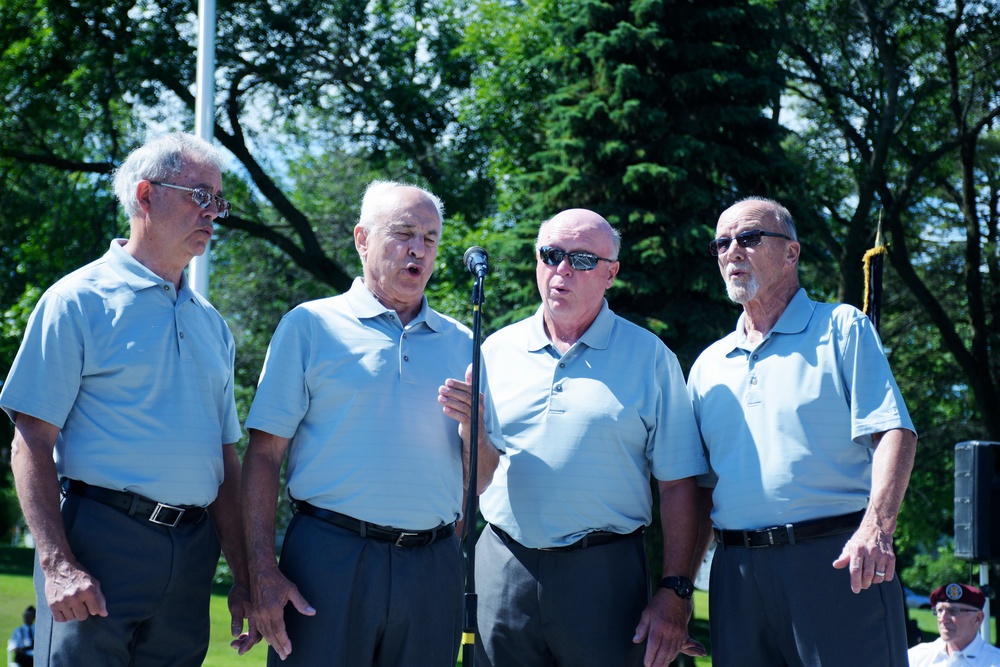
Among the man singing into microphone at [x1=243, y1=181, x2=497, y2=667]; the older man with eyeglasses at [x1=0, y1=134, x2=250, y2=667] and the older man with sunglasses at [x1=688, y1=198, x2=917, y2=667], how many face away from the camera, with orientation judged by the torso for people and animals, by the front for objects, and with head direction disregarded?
0

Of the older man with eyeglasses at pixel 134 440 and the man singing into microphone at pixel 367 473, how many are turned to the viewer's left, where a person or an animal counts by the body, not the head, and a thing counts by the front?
0

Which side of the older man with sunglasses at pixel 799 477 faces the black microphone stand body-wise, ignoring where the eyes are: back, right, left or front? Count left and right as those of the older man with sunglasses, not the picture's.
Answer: front

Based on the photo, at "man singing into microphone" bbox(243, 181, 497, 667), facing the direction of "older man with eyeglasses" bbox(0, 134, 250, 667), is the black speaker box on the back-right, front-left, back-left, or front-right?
back-right

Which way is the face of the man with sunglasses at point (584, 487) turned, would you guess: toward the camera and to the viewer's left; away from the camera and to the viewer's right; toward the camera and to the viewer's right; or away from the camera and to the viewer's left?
toward the camera and to the viewer's left

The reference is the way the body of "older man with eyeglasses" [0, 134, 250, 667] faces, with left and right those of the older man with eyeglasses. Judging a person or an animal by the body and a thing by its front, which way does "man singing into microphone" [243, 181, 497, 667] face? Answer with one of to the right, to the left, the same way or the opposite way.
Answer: the same way

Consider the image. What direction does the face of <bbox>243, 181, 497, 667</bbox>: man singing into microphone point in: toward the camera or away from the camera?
toward the camera

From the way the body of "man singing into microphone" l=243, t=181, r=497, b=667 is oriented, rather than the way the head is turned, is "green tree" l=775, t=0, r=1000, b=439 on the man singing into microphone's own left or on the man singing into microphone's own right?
on the man singing into microphone's own left

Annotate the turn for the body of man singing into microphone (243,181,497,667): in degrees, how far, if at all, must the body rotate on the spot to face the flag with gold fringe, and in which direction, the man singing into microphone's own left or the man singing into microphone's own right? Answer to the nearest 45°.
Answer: approximately 90° to the man singing into microphone's own left

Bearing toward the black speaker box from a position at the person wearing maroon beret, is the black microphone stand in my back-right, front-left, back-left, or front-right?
back-left

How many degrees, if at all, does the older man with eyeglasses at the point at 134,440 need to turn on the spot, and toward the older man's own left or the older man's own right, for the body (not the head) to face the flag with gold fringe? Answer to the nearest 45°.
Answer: approximately 45° to the older man's own left

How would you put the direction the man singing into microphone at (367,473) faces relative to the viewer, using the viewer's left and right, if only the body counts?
facing the viewer and to the right of the viewer

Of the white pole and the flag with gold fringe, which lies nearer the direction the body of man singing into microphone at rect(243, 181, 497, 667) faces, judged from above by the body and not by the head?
the flag with gold fringe

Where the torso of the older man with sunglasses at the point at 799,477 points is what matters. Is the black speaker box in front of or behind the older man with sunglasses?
behind

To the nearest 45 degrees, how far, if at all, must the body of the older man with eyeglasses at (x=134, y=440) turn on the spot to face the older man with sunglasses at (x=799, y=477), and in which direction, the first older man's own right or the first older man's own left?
approximately 45° to the first older man's own left

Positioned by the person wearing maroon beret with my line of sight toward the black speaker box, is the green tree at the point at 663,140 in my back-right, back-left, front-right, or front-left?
front-left

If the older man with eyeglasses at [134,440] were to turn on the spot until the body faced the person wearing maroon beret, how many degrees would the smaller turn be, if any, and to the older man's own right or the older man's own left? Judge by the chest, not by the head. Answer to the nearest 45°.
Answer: approximately 90° to the older man's own left

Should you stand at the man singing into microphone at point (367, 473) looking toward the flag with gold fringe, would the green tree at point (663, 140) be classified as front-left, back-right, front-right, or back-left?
front-left

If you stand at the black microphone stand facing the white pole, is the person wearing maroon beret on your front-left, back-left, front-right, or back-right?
front-right

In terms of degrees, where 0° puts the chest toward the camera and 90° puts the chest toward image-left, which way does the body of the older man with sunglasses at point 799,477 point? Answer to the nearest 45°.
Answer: approximately 45°

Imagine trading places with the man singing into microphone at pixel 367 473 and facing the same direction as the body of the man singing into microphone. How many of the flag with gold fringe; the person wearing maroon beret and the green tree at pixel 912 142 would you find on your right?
0

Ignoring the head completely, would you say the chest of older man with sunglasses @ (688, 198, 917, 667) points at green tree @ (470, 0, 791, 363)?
no
